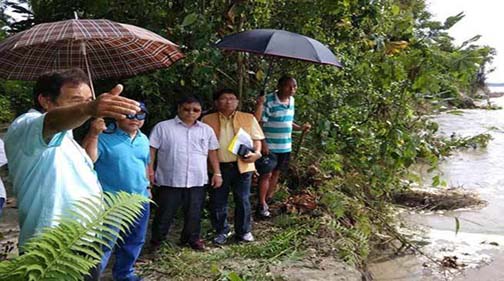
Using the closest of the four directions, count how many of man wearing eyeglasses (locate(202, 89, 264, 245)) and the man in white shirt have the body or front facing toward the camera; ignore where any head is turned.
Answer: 2

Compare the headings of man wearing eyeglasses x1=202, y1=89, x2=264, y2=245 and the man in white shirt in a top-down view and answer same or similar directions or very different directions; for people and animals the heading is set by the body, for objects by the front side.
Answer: same or similar directions

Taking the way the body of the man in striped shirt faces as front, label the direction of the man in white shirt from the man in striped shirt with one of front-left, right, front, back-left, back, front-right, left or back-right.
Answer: right

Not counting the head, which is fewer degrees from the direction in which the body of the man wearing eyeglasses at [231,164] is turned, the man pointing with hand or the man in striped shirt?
the man pointing with hand

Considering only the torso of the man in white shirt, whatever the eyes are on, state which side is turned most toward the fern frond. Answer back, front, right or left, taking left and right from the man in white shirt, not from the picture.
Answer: front

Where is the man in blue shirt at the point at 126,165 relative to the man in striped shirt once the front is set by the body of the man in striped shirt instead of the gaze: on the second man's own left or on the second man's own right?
on the second man's own right

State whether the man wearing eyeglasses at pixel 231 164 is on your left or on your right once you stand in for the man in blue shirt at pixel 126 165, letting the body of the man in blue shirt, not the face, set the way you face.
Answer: on your left

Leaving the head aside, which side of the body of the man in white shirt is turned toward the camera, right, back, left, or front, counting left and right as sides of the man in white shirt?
front

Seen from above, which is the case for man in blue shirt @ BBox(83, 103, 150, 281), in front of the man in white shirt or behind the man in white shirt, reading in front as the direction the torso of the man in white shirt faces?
in front

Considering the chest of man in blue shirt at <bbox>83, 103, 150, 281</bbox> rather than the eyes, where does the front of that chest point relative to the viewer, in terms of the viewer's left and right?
facing the viewer and to the right of the viewer
